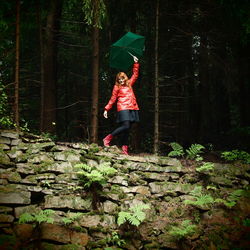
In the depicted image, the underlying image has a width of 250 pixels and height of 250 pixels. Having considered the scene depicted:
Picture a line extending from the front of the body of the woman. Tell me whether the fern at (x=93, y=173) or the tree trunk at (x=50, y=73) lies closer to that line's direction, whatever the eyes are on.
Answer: the fern

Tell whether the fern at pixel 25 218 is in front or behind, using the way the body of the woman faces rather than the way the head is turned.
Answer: in front

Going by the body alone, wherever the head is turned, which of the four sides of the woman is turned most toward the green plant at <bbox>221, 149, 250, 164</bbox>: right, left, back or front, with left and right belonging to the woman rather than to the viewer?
left

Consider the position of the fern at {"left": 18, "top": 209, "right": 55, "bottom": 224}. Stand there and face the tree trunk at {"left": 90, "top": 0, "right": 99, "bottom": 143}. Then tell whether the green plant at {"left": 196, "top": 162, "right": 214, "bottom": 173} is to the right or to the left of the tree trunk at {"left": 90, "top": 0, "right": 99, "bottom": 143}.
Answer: right

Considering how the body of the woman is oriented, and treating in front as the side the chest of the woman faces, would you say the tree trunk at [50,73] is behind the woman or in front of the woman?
behind

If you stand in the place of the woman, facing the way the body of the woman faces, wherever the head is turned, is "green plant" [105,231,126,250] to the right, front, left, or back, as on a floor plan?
front

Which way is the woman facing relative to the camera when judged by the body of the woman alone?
toward the camera
